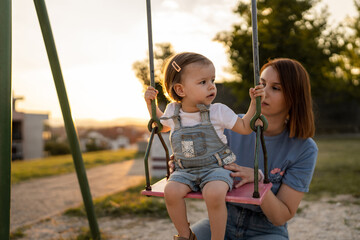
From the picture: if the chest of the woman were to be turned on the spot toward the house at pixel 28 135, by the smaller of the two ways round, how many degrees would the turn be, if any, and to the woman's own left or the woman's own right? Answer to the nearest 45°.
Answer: approximately 90° to the woman's own right

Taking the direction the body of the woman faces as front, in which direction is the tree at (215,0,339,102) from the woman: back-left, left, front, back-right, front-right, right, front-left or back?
back-right

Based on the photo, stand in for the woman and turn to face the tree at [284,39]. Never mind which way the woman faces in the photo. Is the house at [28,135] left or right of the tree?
left

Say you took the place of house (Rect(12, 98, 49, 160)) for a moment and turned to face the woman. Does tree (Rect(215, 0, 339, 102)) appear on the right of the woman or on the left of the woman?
left
